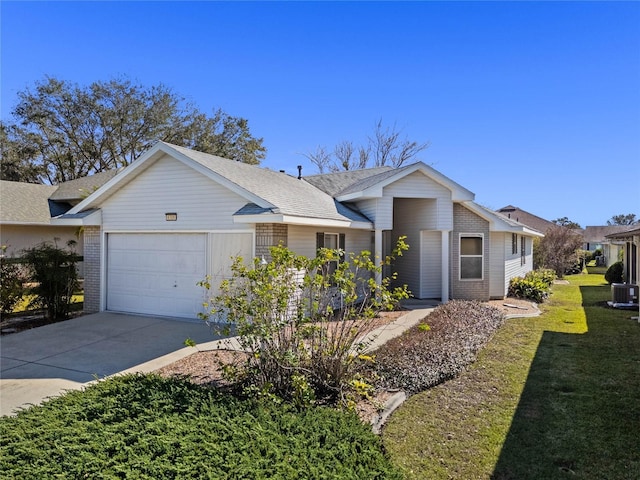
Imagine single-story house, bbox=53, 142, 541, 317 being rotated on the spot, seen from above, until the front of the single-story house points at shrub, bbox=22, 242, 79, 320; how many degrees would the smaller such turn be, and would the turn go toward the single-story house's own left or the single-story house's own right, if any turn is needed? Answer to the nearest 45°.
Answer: approximately 45° to the single-story house's own right

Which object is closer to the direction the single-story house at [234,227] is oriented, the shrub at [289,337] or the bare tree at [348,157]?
the shrub

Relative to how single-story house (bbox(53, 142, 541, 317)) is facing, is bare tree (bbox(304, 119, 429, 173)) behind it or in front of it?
behind

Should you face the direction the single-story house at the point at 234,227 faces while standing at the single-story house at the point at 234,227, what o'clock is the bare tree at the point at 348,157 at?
The bare tree is roughly at 5 o'clock from the single-story house.

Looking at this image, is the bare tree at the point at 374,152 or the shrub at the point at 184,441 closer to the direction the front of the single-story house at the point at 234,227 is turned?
the shrub

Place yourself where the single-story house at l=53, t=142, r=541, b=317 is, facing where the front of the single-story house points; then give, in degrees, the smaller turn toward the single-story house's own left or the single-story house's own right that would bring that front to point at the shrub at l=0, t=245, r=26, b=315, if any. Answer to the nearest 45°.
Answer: approximately 45° to the single-story house's own right

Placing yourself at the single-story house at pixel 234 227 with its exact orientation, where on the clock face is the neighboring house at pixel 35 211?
The neighboring house is roughly at 3 o'clock from the single-story house.
